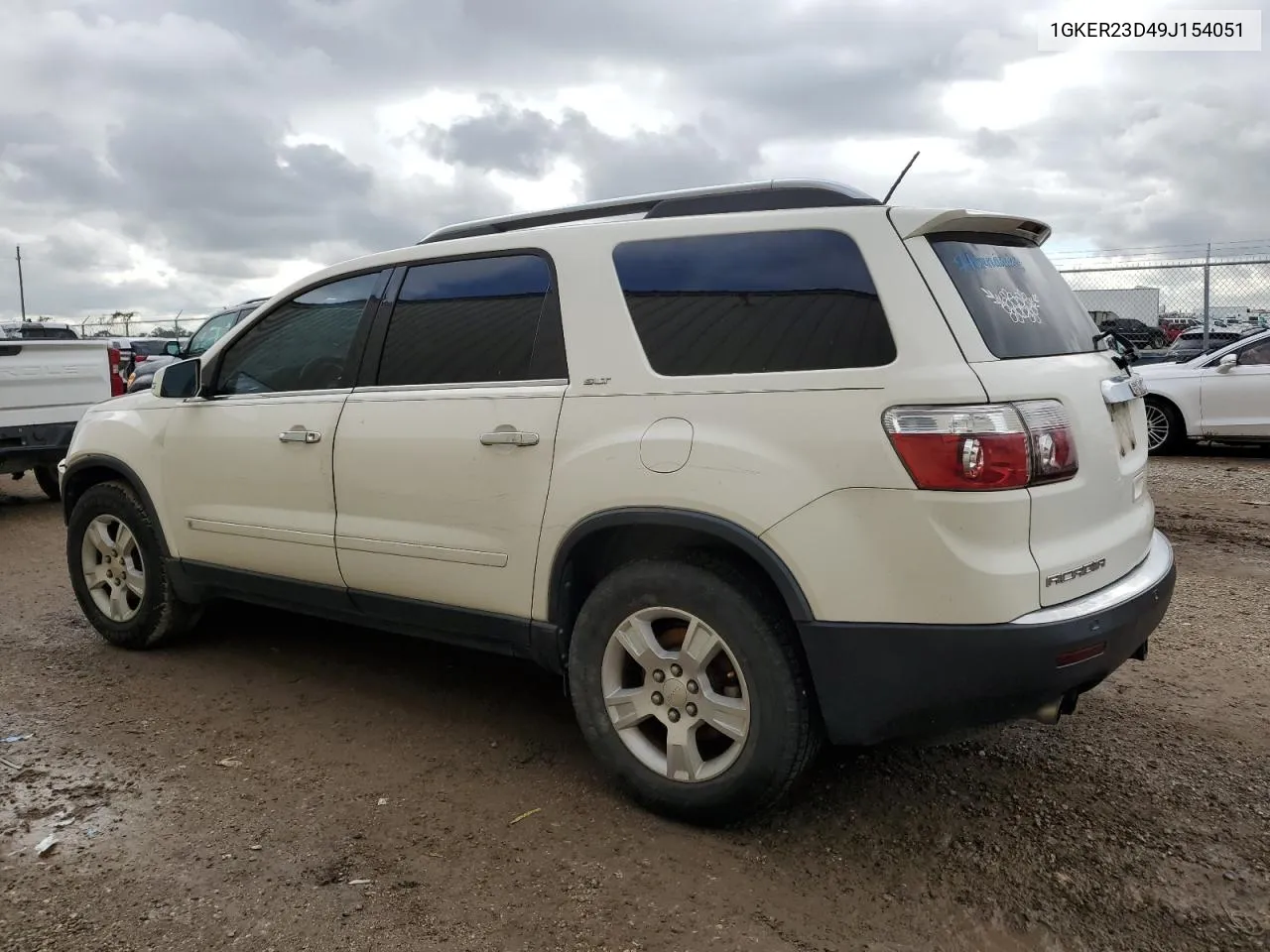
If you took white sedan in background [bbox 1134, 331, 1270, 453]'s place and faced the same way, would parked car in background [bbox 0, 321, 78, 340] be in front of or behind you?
in front

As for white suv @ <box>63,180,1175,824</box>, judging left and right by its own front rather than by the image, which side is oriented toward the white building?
right

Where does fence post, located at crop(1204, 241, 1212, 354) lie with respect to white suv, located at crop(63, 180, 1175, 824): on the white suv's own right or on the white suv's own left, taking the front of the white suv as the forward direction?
on the white suv's own right

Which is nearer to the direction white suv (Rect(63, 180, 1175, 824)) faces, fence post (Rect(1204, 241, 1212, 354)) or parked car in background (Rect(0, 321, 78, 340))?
the parked car in background

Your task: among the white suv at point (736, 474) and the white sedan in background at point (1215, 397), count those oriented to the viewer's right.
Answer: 0

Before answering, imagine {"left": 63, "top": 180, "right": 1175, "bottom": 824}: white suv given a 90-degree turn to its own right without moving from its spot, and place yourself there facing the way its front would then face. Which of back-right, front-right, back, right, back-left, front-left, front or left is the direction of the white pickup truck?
left

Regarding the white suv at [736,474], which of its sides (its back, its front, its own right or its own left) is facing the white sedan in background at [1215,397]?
right

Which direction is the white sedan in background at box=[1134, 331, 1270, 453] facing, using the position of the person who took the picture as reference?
facing to the left of the viewer

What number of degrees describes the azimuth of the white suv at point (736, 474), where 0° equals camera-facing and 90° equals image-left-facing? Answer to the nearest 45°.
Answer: approximately 135°

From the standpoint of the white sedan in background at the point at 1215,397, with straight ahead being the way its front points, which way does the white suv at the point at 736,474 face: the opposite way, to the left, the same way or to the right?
the same way

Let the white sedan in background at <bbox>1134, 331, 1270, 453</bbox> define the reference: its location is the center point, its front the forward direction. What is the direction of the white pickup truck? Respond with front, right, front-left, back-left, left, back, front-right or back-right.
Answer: front-left

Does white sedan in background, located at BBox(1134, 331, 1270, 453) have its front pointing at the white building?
no

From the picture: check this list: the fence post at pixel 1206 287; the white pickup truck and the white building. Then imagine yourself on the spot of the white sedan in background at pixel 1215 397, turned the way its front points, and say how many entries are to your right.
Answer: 2
